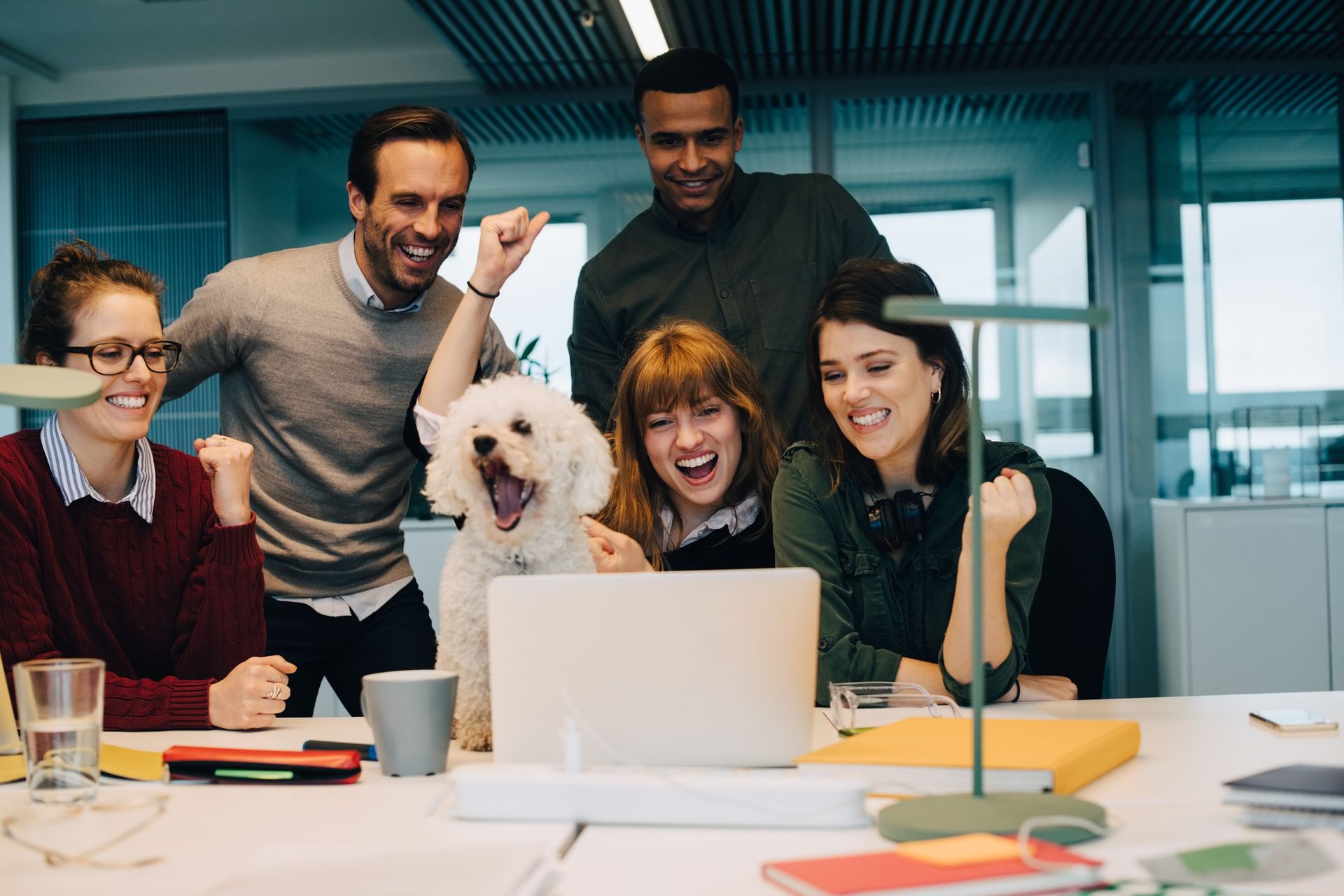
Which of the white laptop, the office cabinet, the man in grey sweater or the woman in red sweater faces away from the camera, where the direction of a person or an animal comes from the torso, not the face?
the white laptop

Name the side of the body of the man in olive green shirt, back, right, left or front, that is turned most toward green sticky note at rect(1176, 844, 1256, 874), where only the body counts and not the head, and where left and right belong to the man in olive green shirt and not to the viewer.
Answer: front

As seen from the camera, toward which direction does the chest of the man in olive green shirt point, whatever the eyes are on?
toward the camera

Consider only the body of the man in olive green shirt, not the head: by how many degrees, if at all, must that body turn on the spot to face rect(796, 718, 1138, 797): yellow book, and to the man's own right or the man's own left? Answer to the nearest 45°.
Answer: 0° — they already face it

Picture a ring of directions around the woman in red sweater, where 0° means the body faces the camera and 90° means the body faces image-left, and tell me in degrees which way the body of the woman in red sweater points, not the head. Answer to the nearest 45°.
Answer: approximately 315°

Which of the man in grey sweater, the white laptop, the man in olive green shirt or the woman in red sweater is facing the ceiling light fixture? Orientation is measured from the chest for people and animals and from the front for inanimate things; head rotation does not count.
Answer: the white laptop

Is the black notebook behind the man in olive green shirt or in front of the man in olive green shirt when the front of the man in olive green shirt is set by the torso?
in front

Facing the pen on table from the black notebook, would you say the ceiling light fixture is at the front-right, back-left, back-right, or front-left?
front-right

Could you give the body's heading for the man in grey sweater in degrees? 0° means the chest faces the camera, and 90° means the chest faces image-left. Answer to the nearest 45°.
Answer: approximately 315°

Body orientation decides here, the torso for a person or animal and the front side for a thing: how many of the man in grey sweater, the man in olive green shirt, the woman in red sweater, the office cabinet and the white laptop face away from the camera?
1

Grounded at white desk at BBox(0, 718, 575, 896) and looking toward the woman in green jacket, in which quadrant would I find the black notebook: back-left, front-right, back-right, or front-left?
front-right

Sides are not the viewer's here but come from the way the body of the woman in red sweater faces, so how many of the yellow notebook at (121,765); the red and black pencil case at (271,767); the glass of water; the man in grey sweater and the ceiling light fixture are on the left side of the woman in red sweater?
2

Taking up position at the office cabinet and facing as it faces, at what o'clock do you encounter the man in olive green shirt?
The man in olive green shirt is roughly at 1 o'clock from the office cabinet.

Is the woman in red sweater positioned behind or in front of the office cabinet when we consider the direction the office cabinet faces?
in front

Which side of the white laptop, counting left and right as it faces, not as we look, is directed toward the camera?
back
